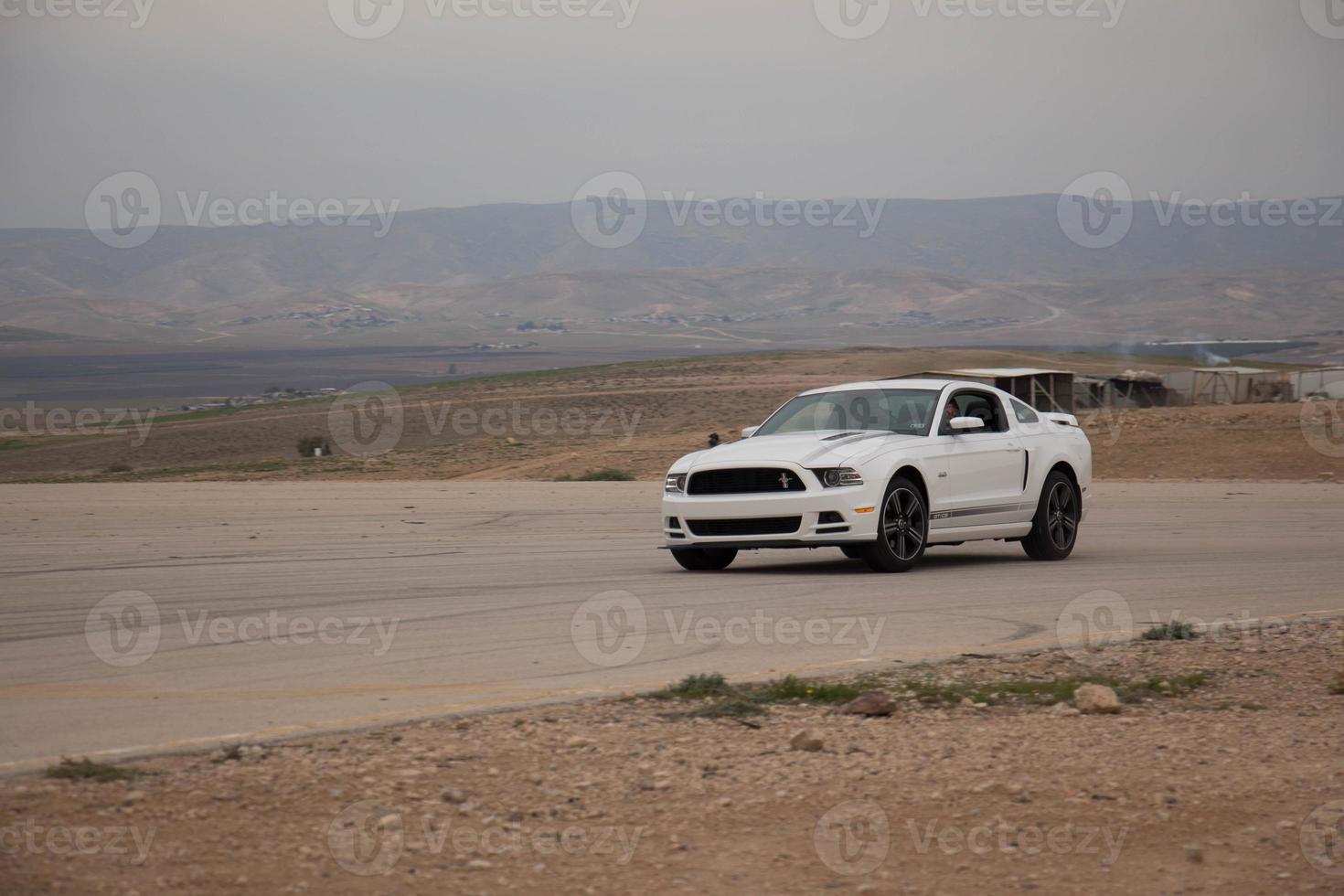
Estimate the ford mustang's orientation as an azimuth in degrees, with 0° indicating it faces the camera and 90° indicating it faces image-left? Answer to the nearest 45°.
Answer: approximately 45°
